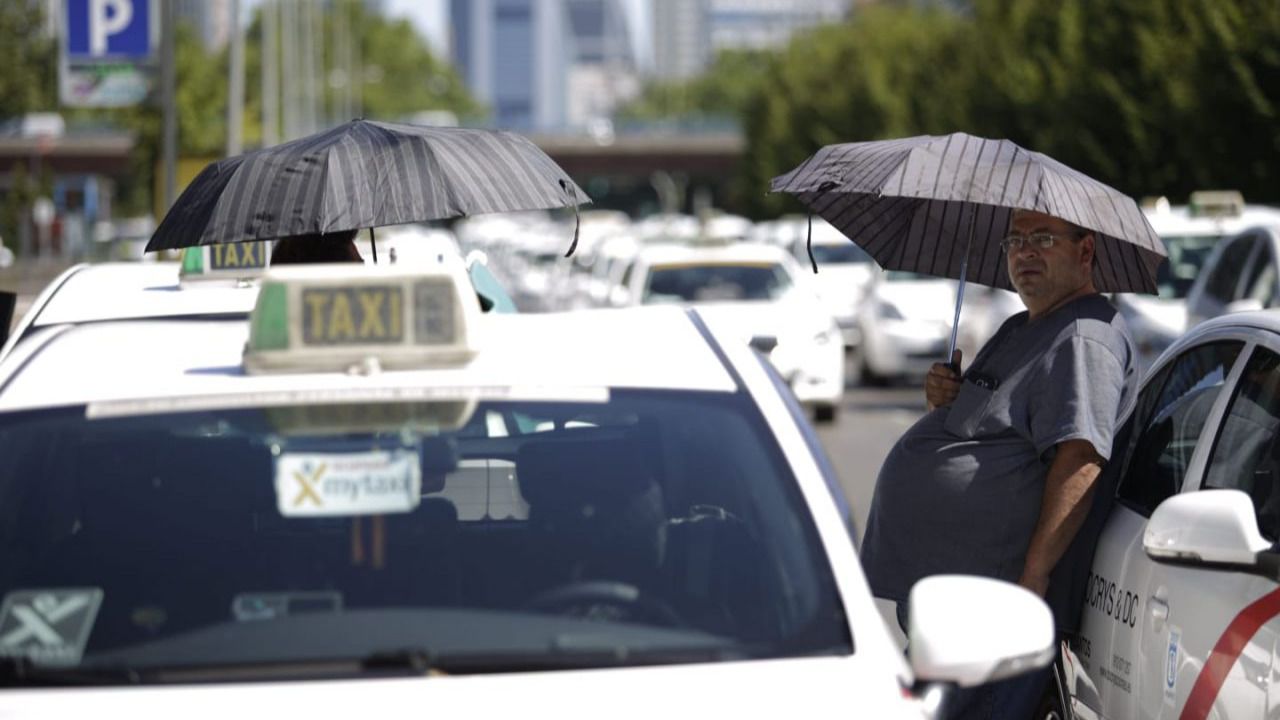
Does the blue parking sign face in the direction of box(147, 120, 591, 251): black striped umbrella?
yes

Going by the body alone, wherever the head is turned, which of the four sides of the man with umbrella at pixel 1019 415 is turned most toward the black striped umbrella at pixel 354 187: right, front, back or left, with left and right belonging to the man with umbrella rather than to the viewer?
right

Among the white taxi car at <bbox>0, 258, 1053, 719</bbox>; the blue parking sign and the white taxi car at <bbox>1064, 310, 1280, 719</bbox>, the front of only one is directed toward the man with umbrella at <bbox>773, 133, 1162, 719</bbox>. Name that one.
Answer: the blue parking sign

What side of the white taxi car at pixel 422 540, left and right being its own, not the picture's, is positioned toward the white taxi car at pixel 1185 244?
back

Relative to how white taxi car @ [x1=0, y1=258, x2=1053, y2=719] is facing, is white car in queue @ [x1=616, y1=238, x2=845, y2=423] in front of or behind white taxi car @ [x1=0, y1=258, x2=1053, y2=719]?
behind

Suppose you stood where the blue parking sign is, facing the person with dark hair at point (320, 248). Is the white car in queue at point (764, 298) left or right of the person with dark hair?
left

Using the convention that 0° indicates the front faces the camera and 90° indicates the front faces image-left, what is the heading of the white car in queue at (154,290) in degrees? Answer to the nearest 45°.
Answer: approximately 0°

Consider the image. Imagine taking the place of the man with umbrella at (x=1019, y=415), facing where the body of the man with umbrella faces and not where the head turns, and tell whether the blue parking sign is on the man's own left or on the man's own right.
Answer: on the man's own right
